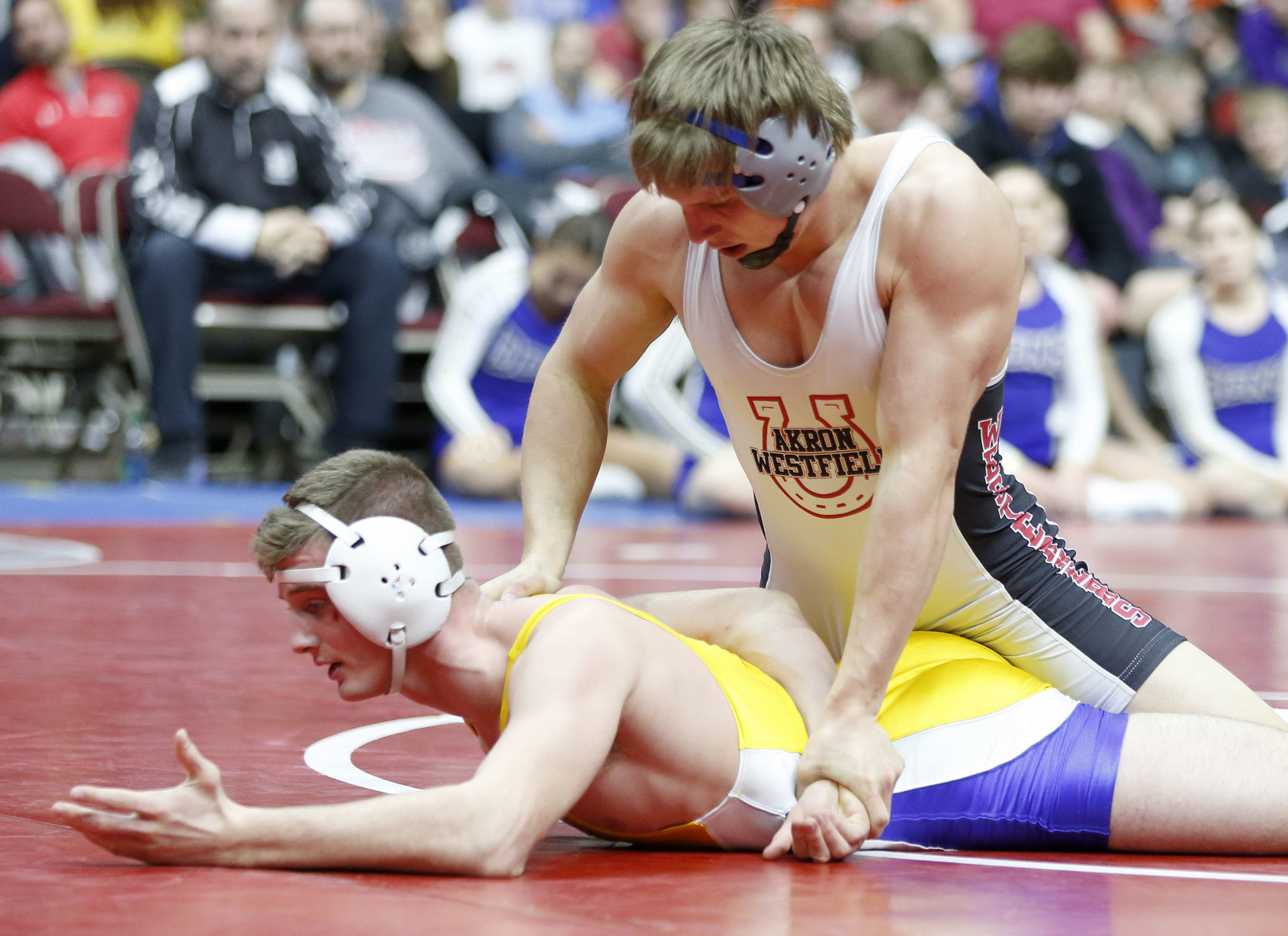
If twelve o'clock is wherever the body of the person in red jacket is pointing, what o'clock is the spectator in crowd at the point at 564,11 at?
The spectator in crowd is roughly at 8 o'clock from the person in red jacket.

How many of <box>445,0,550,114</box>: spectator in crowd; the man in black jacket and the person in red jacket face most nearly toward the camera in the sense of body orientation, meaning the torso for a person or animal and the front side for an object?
3

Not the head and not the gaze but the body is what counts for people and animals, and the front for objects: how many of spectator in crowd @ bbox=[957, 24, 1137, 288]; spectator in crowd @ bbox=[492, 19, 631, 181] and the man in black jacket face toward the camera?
3

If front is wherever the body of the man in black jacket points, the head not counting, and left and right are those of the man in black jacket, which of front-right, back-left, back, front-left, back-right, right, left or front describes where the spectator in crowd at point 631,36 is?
back-left

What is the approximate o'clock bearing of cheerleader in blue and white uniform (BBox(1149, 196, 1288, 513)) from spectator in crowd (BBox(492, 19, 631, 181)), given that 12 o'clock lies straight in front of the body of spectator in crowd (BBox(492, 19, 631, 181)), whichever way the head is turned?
cheerleader in blue and white uniform (BBox(1149, 196, 1288, 513)) is roughly at 10 o'clock from spectator in crowd (BBox(492, 19, 631, 181)).

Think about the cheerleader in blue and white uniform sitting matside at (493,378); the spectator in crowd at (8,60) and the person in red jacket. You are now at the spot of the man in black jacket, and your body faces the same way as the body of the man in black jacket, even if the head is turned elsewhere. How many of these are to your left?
1

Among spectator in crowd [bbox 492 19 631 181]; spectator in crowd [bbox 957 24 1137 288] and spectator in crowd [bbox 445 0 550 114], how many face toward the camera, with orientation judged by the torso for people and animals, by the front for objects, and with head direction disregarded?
3

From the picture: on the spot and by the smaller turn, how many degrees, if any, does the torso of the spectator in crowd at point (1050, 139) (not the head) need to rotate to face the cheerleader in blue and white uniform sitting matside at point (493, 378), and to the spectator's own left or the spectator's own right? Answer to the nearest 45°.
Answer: approximately 90° to the spectator's own right

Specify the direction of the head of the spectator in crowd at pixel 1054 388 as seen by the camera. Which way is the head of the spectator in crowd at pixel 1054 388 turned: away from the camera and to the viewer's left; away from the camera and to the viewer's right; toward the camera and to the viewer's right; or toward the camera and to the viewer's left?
toward the camera and to the viewer's left

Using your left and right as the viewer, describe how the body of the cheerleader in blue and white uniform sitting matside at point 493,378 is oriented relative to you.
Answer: facing the viewer and to the right of the viewer
